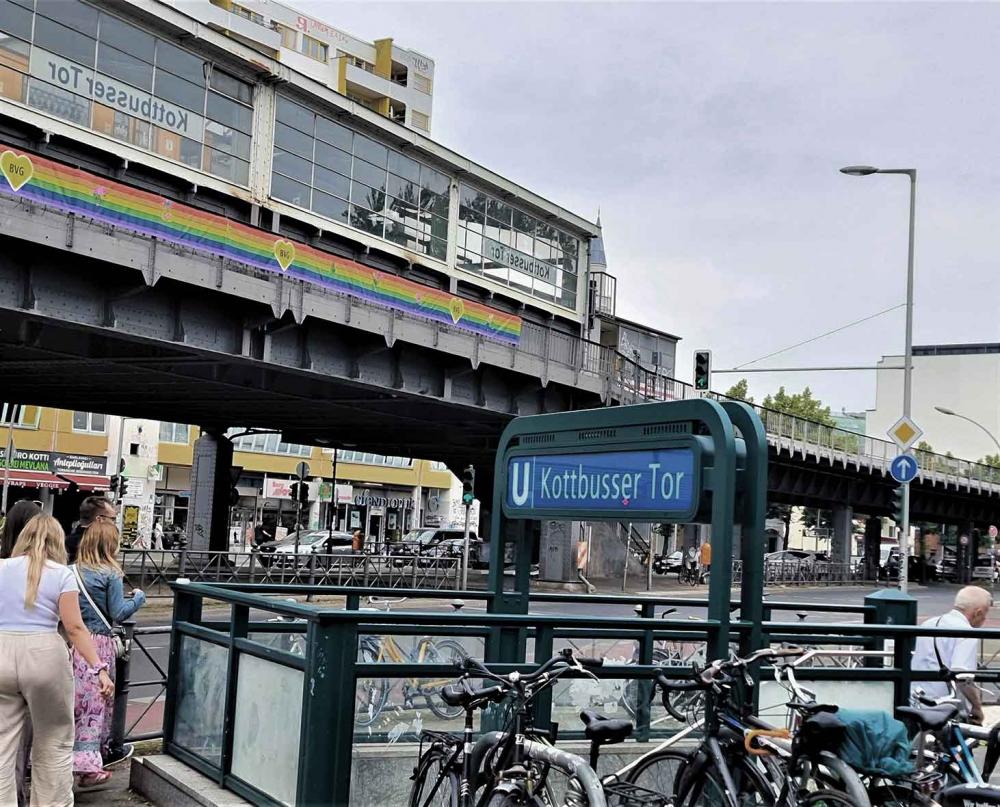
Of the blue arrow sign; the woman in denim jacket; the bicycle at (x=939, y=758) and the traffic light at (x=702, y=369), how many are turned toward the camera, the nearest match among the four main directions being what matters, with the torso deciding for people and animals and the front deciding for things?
2

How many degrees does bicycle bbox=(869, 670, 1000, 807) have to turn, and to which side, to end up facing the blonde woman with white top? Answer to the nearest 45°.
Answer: approximately 135° to its left

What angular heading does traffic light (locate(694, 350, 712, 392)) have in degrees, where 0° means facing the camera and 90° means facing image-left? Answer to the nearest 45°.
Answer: approximately 0°

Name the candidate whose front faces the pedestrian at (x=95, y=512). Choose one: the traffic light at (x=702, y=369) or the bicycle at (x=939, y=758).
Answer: the traffic light

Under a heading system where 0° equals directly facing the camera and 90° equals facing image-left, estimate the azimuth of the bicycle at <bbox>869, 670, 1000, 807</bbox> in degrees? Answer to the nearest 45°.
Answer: approximately 225°

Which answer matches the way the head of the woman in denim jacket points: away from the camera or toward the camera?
away from the camera

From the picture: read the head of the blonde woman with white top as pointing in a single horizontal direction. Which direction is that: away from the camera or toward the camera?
away from the camera

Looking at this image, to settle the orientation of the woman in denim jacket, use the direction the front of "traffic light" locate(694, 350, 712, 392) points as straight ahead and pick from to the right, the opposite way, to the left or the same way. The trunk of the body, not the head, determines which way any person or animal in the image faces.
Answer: the opposite way
